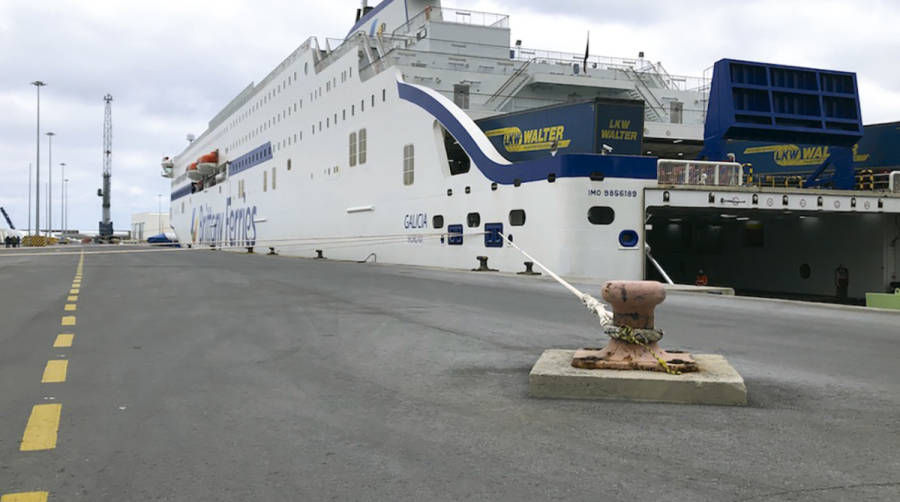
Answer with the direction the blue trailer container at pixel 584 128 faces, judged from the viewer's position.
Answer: facing away from the viewer and to the left of the viewer

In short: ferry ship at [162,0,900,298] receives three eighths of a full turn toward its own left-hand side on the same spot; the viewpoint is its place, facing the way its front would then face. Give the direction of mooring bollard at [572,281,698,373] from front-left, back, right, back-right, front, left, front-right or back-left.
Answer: front

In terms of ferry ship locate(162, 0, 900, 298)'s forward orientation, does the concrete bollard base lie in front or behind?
behind

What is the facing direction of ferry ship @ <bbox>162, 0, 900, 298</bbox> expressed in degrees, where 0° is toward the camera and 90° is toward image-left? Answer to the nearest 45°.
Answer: approximately 135°

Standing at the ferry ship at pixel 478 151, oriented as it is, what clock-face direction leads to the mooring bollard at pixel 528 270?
The mooring bollard is roughly at 7 o'clock from the ferry ship.
